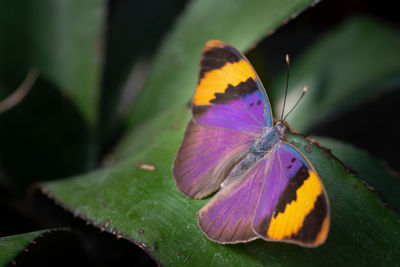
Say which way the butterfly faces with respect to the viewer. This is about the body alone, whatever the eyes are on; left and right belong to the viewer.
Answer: facing away from the viewer and to the right of the viewer

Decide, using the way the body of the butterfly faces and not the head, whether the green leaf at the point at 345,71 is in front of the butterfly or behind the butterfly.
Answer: in front
